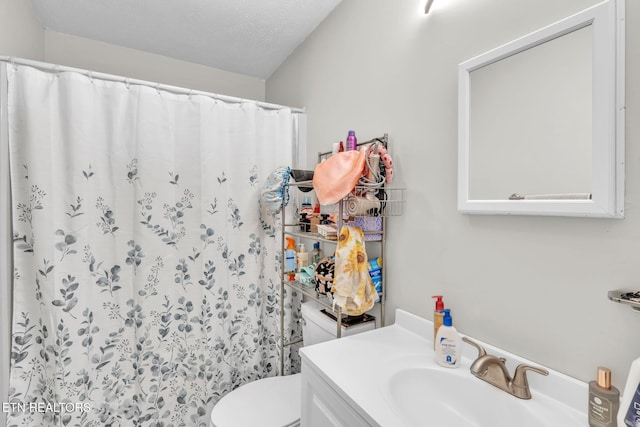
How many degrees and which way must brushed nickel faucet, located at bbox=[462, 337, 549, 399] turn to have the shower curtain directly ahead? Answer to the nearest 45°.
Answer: approximately 45° to its right

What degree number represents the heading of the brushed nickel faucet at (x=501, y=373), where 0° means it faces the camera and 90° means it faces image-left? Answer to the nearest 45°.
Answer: approximately 45°

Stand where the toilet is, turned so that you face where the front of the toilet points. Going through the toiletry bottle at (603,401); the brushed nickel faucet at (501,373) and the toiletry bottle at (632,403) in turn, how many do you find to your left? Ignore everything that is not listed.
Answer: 3

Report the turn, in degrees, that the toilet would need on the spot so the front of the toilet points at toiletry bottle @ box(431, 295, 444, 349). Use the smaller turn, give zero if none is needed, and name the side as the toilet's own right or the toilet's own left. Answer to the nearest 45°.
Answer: approximately 90° to the toilet's own left

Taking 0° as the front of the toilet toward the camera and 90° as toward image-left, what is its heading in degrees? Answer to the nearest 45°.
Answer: approximately 45°

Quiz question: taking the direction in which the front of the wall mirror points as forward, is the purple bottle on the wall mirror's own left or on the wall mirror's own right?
on the wall mirror's own right
